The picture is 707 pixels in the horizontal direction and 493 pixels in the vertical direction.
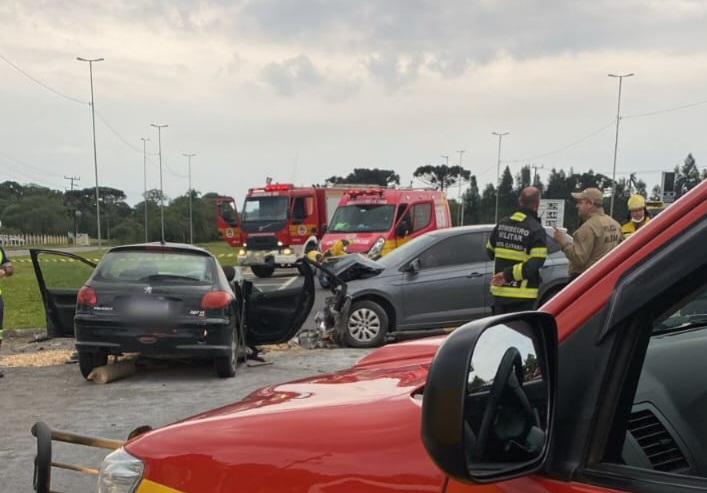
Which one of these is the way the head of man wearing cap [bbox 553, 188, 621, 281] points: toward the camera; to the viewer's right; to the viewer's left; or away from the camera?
to the viewer's left

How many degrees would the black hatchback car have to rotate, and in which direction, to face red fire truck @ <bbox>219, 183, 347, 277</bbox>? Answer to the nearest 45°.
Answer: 0° — it already faces it

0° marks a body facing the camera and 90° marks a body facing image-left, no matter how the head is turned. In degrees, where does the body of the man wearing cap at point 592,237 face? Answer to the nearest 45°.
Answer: approximately 135°

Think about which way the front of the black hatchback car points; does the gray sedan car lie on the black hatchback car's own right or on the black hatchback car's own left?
on the black hatchback car's own right

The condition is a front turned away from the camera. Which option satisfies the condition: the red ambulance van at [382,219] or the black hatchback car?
the black hatchback car

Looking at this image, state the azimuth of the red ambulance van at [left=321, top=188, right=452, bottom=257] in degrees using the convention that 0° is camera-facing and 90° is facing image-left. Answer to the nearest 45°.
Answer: approximately 45°

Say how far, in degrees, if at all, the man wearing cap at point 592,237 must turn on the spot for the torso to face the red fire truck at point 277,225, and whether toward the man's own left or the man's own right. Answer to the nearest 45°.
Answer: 0° — they already face it

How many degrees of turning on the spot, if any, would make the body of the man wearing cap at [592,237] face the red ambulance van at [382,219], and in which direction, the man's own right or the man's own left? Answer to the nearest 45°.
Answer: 0° — they already face it

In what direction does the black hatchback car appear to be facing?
away from the camera

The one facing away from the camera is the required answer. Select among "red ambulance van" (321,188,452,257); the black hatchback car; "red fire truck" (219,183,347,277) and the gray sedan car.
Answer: the black hatchback car

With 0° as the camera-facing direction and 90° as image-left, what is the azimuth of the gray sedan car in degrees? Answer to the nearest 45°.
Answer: approximately 45°

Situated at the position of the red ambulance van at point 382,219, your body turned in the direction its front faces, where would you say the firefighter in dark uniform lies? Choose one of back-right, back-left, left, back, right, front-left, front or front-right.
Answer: front-left
